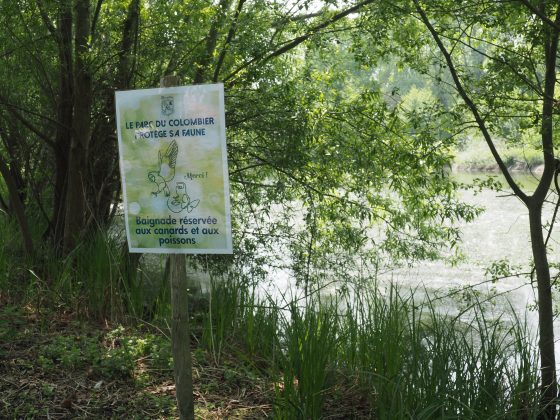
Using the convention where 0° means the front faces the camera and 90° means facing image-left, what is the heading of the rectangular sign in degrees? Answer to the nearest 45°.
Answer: approximately 0°

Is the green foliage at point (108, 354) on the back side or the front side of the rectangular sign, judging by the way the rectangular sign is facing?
on the back side
